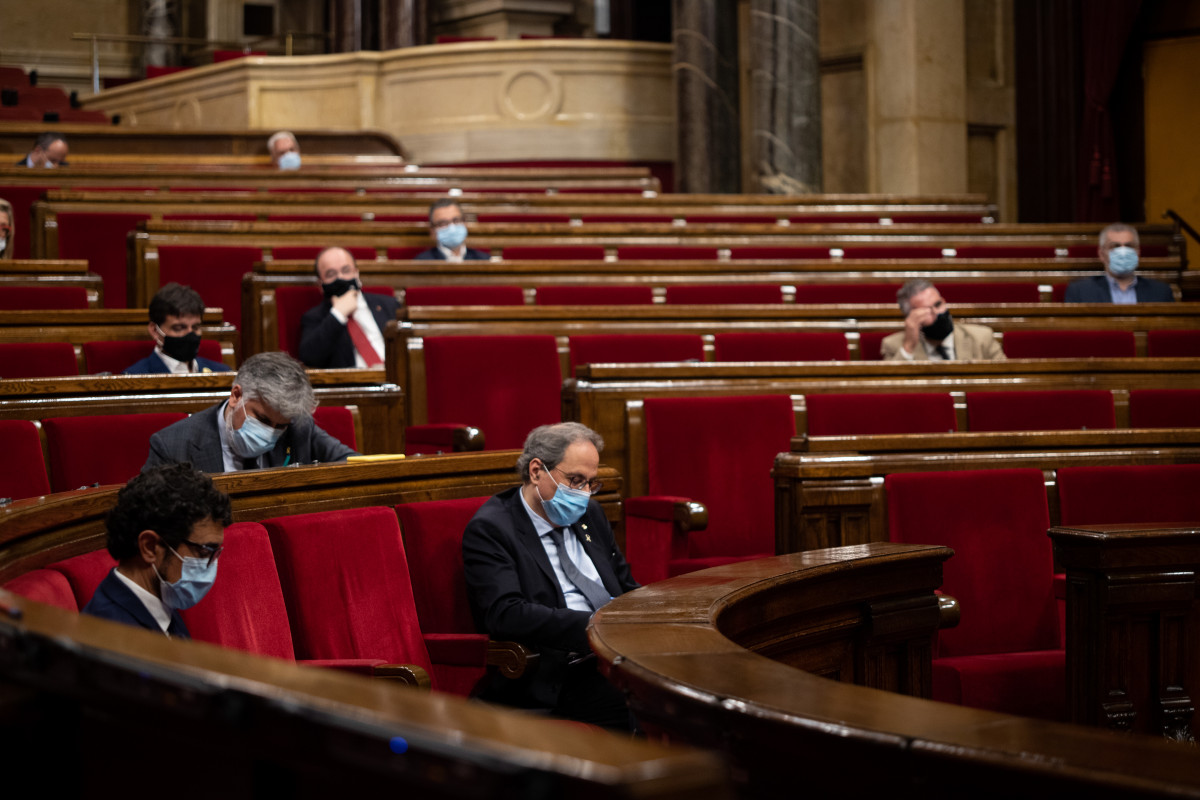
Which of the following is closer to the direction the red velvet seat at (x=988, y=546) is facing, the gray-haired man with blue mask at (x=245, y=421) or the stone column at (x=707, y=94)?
the gray-haired man with blue mask

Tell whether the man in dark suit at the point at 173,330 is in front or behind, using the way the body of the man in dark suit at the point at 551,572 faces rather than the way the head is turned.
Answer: behind

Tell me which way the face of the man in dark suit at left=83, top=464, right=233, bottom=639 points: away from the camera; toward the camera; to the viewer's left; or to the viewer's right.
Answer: to the viewer's right

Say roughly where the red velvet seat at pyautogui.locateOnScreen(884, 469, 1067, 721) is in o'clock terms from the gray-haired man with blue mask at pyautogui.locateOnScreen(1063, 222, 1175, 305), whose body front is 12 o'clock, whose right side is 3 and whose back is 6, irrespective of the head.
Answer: The red velvet seat is roughly at 12 o'clock from the gray-haired man with blue mask.

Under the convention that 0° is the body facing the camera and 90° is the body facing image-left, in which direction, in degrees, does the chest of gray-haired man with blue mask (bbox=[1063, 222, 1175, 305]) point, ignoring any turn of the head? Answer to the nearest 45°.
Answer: approximately 0°

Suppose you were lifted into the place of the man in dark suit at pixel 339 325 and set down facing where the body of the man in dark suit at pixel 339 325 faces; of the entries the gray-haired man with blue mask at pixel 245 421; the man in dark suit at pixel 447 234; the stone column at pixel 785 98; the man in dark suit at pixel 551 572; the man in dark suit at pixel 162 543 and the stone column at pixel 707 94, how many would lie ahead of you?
3

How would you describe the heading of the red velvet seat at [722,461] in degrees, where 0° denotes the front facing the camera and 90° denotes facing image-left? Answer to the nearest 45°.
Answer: approximately 0°

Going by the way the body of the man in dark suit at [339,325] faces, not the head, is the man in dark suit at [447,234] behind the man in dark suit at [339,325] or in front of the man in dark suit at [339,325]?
behind

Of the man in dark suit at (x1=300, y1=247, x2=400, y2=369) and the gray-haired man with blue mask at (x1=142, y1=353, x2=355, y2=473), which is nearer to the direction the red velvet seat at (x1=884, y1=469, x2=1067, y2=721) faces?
the gray-haired man with blue mask

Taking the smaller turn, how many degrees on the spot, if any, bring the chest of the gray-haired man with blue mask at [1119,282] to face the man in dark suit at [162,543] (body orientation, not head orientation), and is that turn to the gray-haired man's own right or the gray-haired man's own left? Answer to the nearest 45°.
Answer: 0° — they already face them
